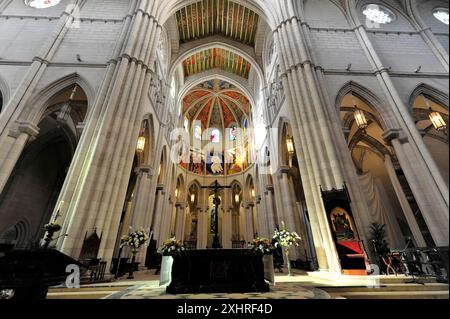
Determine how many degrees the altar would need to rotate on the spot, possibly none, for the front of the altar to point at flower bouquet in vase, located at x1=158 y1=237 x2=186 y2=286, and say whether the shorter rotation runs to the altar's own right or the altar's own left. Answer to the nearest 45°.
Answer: approximately 90° to the altar's own right

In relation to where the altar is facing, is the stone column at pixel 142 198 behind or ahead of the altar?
behind

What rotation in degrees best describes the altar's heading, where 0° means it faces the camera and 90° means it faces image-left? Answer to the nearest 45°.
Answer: approximately 0°

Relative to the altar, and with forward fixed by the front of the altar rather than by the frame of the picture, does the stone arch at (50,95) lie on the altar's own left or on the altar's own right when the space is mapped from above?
on the altar's own right

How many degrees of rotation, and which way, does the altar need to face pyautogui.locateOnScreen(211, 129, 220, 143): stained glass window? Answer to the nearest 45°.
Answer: approximately 180°

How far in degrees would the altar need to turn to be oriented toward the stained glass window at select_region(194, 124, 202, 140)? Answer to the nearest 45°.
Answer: approximately 180°

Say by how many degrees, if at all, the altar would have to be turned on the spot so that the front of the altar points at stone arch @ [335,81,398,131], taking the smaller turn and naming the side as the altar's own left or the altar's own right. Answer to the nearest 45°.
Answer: approximately 90° to the altar's own left

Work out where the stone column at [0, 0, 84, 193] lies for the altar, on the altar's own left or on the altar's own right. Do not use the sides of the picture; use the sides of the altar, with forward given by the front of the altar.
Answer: on the altar's own right

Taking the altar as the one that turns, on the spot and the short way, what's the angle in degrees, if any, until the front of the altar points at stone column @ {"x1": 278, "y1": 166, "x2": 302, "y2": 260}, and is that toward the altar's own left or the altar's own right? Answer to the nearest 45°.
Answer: approximately 135° to the altar's own left

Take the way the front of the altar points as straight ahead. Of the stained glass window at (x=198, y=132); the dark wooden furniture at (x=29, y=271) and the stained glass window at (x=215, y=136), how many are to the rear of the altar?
2

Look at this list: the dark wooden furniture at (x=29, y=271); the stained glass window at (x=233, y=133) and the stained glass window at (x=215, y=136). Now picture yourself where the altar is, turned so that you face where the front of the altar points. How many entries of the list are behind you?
2
